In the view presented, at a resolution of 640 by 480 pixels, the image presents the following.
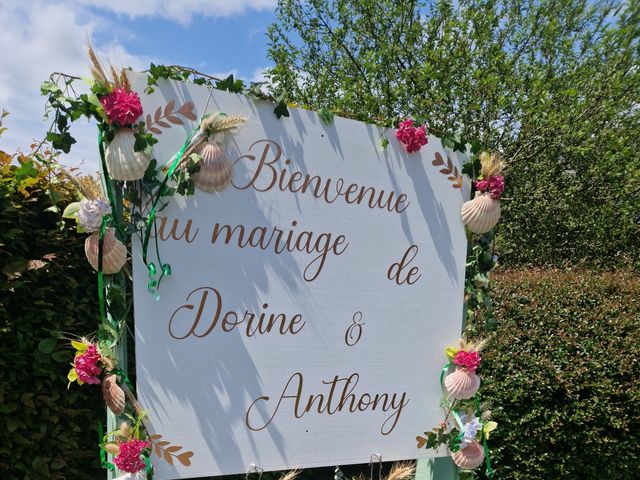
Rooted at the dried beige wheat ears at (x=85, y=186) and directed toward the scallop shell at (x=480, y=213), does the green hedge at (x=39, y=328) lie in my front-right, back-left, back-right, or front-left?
back-left

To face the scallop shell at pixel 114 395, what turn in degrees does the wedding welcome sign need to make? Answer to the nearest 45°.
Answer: approximately 135° to its right

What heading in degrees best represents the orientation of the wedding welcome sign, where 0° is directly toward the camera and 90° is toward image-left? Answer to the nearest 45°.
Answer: approximately 315°
